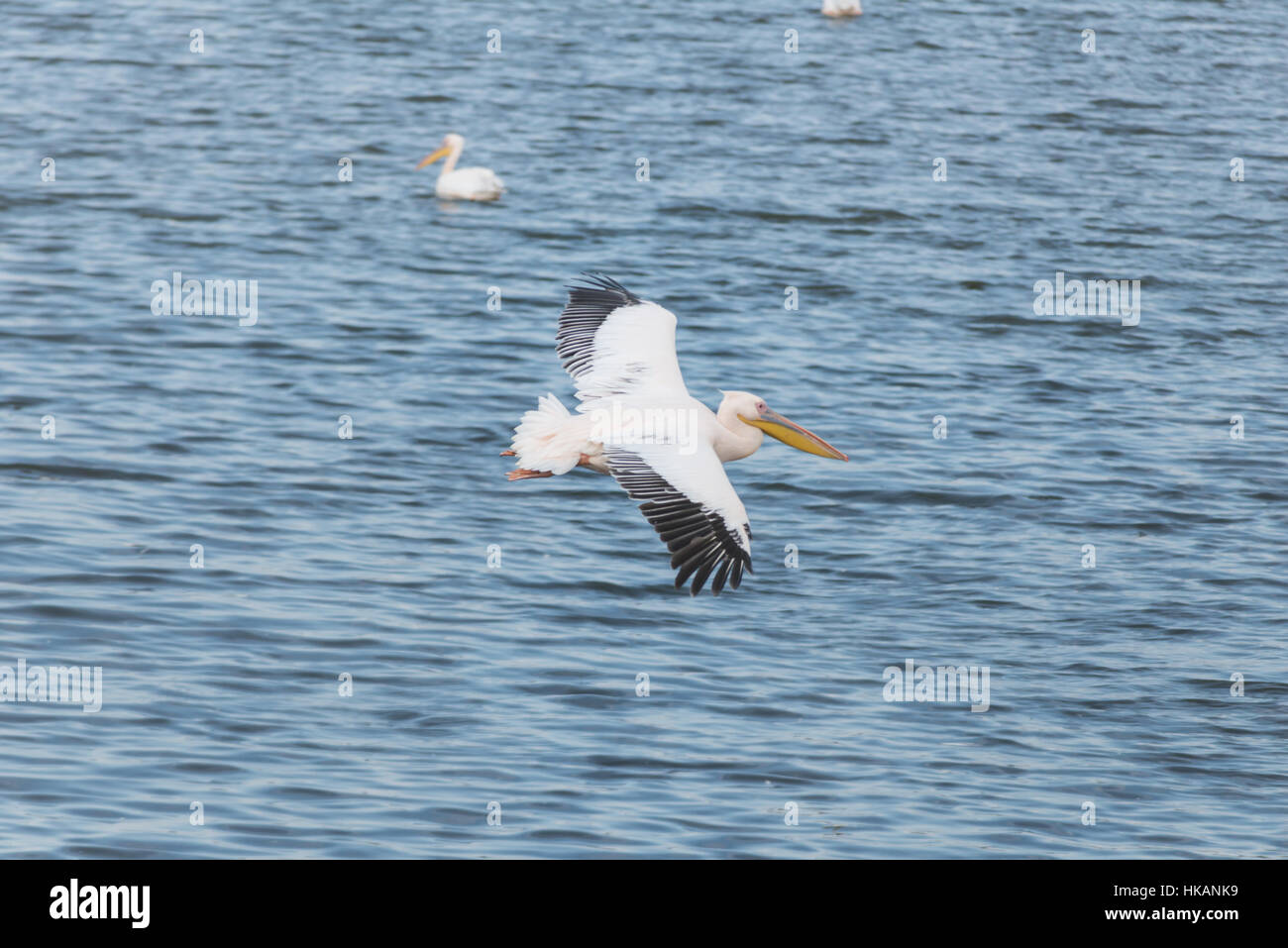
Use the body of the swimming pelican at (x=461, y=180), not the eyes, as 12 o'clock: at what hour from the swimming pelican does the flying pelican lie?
The flying pelican is roughly at 9 o'clock from the swimming pelican.

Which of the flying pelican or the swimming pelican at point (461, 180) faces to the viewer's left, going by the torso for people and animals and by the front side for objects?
the swimming pelican

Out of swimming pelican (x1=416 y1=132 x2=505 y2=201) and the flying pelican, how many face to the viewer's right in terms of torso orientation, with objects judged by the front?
1

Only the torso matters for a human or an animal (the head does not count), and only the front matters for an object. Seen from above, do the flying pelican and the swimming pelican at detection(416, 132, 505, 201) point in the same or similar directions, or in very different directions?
very different directions

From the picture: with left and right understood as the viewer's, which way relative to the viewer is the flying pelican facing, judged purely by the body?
facing to the right of the viewer

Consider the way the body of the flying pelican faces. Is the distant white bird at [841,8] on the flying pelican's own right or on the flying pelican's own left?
on the flying pelican's own left

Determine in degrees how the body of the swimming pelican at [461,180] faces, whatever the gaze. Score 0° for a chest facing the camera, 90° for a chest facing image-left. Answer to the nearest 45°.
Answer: approximately 90°

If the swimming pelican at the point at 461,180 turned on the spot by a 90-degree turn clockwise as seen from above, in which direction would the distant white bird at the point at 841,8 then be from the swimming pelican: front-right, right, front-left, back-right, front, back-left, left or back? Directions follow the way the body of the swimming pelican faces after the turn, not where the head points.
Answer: front-right
